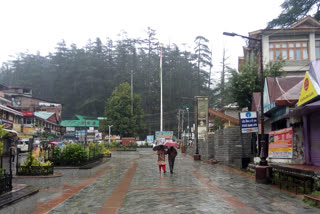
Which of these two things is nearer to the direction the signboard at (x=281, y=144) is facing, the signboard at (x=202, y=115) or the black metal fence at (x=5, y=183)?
the black metal fence

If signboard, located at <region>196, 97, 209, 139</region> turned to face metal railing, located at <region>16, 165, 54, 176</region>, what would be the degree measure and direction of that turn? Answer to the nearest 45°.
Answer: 0° — it already faces it

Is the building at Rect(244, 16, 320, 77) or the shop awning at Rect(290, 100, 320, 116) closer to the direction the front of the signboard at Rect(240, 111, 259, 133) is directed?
the shop awning

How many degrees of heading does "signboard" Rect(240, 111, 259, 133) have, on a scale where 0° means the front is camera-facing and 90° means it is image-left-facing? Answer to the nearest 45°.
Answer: approximately 0°

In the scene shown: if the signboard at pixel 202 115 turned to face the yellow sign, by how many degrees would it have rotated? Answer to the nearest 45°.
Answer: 0° — it already faces it

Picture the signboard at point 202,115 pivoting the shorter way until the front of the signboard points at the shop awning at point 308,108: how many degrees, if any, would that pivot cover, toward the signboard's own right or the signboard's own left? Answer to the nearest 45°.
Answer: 0° — it already faces it

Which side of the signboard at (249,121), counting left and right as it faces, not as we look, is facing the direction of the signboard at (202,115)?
back

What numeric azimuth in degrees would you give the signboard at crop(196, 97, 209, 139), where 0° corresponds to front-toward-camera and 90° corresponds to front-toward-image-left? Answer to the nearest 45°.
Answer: approximately 0°
